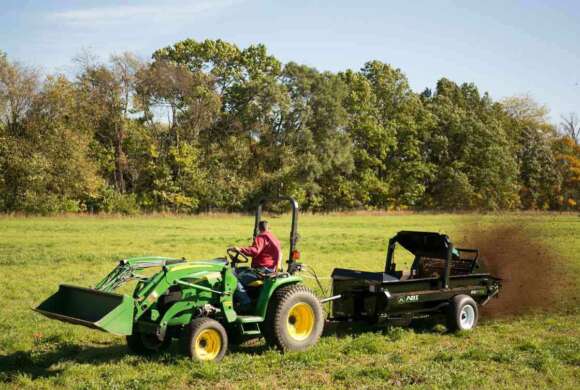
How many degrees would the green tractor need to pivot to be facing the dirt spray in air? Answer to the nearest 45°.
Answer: approximately 180°

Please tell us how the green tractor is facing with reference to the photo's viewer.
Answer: facing the viewer and to the left of the viewer
